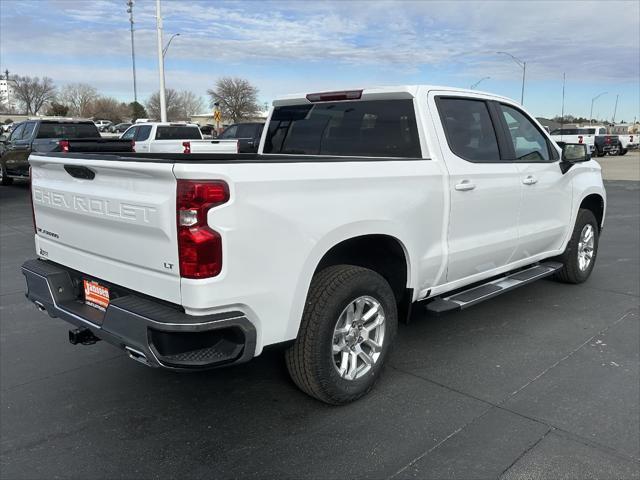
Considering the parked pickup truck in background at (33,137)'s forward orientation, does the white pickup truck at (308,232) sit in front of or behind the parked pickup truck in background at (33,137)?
behind

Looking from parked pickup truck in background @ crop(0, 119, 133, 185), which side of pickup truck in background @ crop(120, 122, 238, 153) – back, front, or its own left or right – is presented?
left

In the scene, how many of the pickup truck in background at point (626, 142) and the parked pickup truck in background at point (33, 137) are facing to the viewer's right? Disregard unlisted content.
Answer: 0

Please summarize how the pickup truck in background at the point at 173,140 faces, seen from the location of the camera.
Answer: facing away from the viewer and to the left of the viewer

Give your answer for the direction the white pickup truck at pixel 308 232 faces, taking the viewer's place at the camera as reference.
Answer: facing away from the viewer and to the right of the viewer

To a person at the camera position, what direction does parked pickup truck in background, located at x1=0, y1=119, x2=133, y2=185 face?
facing away from the viewer and to the left of the viewer

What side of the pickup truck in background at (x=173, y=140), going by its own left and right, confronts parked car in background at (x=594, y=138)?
right

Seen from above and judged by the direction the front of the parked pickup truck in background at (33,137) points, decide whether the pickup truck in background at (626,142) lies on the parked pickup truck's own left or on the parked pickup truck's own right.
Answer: on the parked pickup truck's own right

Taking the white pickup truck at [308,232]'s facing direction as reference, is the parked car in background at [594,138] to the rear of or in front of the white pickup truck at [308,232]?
in front

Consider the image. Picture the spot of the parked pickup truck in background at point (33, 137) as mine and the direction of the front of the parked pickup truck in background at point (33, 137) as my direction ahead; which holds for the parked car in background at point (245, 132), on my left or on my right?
on my right
